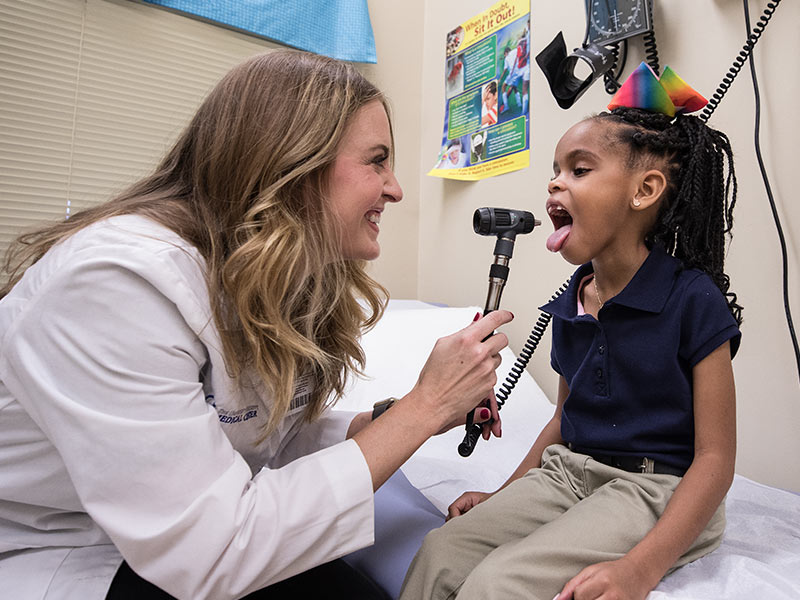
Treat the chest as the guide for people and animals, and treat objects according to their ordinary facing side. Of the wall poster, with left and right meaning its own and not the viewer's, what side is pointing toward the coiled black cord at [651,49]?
left

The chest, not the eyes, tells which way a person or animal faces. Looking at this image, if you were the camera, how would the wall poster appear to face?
facing the viewer and to the left of the viewer

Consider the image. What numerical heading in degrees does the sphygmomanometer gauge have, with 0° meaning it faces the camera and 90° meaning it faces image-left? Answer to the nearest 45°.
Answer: approximately 45°

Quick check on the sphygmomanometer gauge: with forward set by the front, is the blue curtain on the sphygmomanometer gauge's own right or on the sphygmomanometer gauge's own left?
on the sphygmomanometer gauge's own right

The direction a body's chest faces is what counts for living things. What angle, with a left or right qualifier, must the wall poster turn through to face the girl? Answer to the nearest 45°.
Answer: approximately 45° to its left

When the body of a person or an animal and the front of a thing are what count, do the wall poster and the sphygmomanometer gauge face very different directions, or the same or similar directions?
same or similar directions

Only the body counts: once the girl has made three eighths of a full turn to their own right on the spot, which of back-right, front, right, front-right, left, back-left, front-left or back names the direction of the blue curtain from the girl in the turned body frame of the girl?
front-left

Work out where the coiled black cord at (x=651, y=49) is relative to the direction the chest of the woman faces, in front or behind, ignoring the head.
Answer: in front

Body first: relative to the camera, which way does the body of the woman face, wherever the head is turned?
to the viewer's right

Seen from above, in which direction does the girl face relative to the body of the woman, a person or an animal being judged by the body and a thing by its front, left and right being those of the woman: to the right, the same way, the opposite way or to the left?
the opposite way

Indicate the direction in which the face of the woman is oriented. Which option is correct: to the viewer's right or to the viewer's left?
to the viewer's right

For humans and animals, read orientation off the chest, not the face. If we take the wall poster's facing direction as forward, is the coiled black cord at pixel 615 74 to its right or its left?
on its left

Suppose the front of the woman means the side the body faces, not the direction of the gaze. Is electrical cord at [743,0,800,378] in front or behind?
in front
